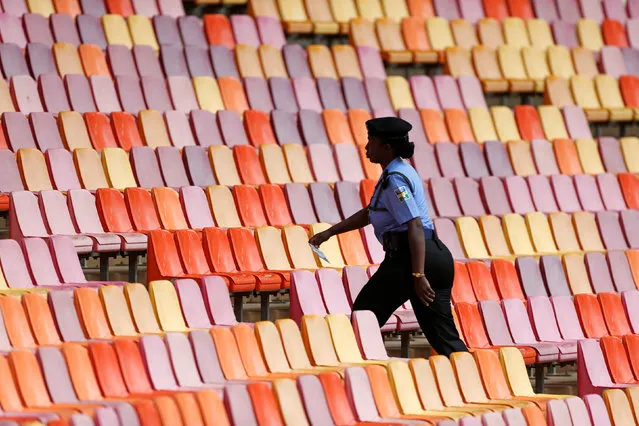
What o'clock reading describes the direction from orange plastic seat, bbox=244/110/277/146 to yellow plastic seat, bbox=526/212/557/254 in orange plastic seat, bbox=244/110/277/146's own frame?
The yellow plastic seat is roughly at 11 o'clock from the orange plastic seat.

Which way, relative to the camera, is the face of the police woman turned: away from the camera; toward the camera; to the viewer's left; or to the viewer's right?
to the viewer's left

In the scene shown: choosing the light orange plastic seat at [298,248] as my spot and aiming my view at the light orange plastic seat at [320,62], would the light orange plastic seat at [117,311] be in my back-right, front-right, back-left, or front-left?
back-left

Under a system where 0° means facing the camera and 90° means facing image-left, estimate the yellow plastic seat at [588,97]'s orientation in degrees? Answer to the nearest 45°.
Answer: approximately 315°
